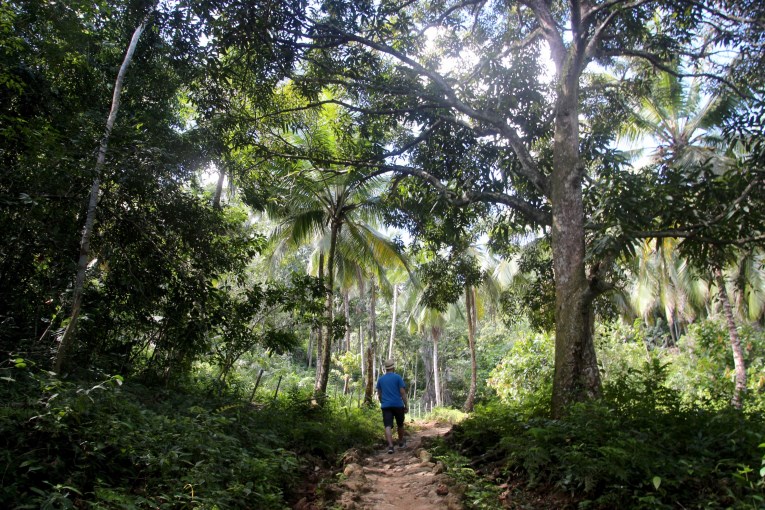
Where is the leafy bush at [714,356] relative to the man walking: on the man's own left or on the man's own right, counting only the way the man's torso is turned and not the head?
on the man's own right

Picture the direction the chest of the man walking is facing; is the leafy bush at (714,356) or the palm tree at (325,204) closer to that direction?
the palm tree

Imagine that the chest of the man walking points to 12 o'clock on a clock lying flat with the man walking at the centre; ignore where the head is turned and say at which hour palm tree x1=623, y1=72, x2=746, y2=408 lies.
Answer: The palm tree is roughly at 2 o'clock from the man walking.

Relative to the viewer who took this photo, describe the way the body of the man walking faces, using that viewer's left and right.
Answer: facing away from the viewer

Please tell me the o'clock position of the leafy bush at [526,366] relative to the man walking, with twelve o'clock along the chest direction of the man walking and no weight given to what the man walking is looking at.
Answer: The leafy bush is roughly at 1 o'clock from the man walking.
